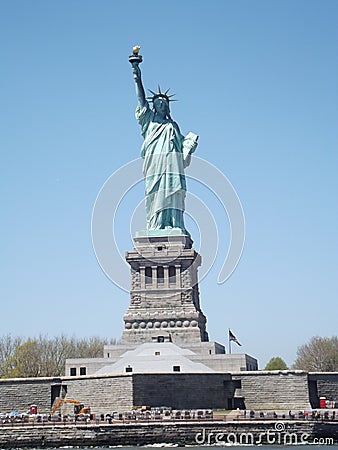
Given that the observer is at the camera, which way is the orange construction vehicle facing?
facing to the left of the viewer
